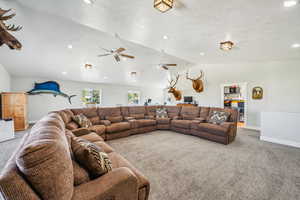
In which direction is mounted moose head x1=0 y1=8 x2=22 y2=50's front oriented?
to the viewer's right

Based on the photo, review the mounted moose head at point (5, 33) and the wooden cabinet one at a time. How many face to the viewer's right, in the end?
1

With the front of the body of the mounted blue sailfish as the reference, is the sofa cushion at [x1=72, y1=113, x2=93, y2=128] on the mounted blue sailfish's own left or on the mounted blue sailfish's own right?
on the mounted blue sailfish's own left

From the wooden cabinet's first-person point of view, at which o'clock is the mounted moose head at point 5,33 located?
The mounted moose head is roughly at 12 o'clock from the wooden cabinet.

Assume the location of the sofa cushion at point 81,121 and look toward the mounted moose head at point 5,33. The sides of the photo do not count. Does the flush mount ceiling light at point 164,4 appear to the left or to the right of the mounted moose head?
left

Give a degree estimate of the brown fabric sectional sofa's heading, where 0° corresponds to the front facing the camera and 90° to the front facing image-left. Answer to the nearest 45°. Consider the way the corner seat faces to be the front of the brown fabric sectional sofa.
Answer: approximately 315°

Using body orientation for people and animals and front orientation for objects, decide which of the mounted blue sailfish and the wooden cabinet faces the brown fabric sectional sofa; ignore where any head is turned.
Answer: the wooden cabinet

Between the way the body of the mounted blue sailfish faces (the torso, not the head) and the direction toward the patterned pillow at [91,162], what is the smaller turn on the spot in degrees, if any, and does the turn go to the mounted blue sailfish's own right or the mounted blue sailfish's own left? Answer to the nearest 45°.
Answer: approximately 90° to the mounted blue sailfish's own left

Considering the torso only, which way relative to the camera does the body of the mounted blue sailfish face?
to the viewer's left

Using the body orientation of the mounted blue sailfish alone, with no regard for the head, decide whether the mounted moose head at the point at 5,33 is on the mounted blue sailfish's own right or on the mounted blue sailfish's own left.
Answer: on the mounted blue sailfish's own left

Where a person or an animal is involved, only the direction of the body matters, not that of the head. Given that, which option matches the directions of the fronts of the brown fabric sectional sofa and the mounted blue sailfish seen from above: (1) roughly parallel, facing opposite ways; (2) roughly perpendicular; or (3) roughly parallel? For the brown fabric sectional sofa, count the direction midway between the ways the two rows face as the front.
roughly perpendicular
